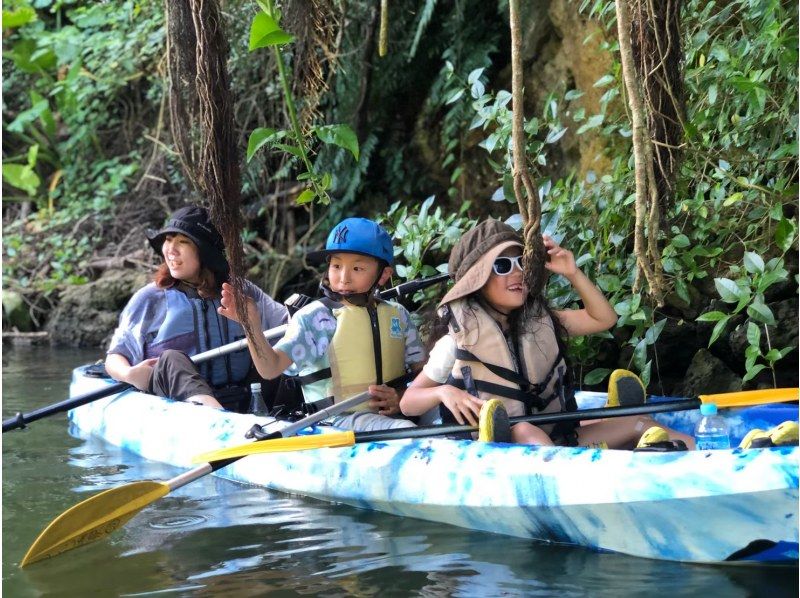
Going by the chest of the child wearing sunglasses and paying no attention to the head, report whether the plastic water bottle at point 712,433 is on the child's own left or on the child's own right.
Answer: on the child's own left

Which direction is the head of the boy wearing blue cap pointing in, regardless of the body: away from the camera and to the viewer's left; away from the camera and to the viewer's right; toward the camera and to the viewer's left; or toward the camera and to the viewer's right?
toward the camera and to the viewer's left

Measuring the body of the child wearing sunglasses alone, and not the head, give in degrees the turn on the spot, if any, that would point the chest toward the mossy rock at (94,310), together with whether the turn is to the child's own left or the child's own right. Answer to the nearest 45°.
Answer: approximately 180°

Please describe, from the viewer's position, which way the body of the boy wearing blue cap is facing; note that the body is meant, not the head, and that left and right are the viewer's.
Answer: facing the viewer and to the right of the viewer

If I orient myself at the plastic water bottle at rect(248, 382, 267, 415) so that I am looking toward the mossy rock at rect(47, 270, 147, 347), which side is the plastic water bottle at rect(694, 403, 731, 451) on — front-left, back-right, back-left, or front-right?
back-right

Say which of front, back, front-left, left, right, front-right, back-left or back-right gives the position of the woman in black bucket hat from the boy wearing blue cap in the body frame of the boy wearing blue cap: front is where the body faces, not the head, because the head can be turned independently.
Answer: back

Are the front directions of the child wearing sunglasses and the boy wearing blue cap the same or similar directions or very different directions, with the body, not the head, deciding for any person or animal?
same or similar directions
